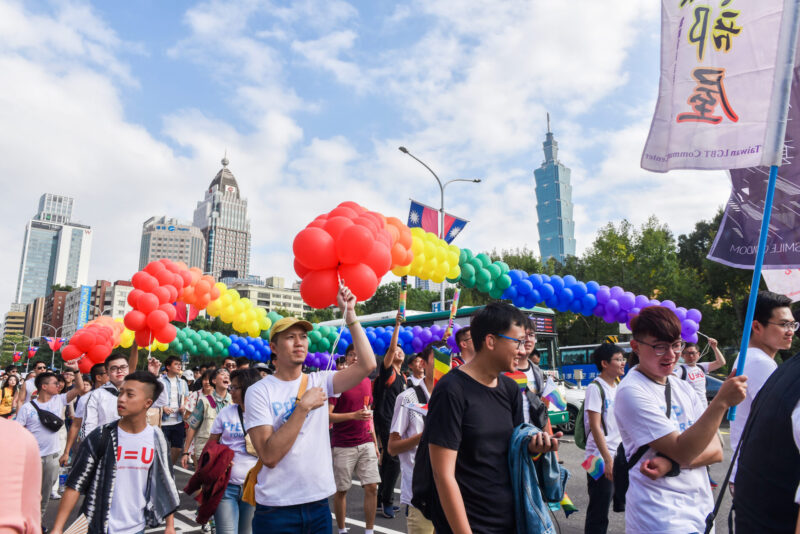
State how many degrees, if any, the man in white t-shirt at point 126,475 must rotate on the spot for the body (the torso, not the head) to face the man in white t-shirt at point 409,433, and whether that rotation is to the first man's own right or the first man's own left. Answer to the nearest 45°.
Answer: approximately 90° to the first man's own left

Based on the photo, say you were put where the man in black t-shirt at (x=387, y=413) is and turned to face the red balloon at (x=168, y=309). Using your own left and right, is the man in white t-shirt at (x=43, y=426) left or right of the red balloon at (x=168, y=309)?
left

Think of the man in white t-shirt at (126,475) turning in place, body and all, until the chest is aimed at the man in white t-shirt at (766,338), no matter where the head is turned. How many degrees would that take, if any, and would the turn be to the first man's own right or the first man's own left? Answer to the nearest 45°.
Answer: approximately 45° to the first man's own left

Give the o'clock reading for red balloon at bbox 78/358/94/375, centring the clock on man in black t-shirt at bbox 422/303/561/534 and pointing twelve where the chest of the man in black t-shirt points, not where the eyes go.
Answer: The red balloon is roughly at 6 o'clock from the man in black t-shirt.

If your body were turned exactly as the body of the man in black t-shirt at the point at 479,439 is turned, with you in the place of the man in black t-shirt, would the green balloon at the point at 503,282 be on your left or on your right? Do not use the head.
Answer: on your left

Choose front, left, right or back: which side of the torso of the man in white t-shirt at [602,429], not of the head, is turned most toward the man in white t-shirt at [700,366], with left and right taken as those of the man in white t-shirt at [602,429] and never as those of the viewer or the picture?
left

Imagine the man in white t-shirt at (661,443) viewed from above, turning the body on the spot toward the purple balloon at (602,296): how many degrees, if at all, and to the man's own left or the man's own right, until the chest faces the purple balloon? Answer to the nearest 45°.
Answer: approximately 135° to the man's own left
